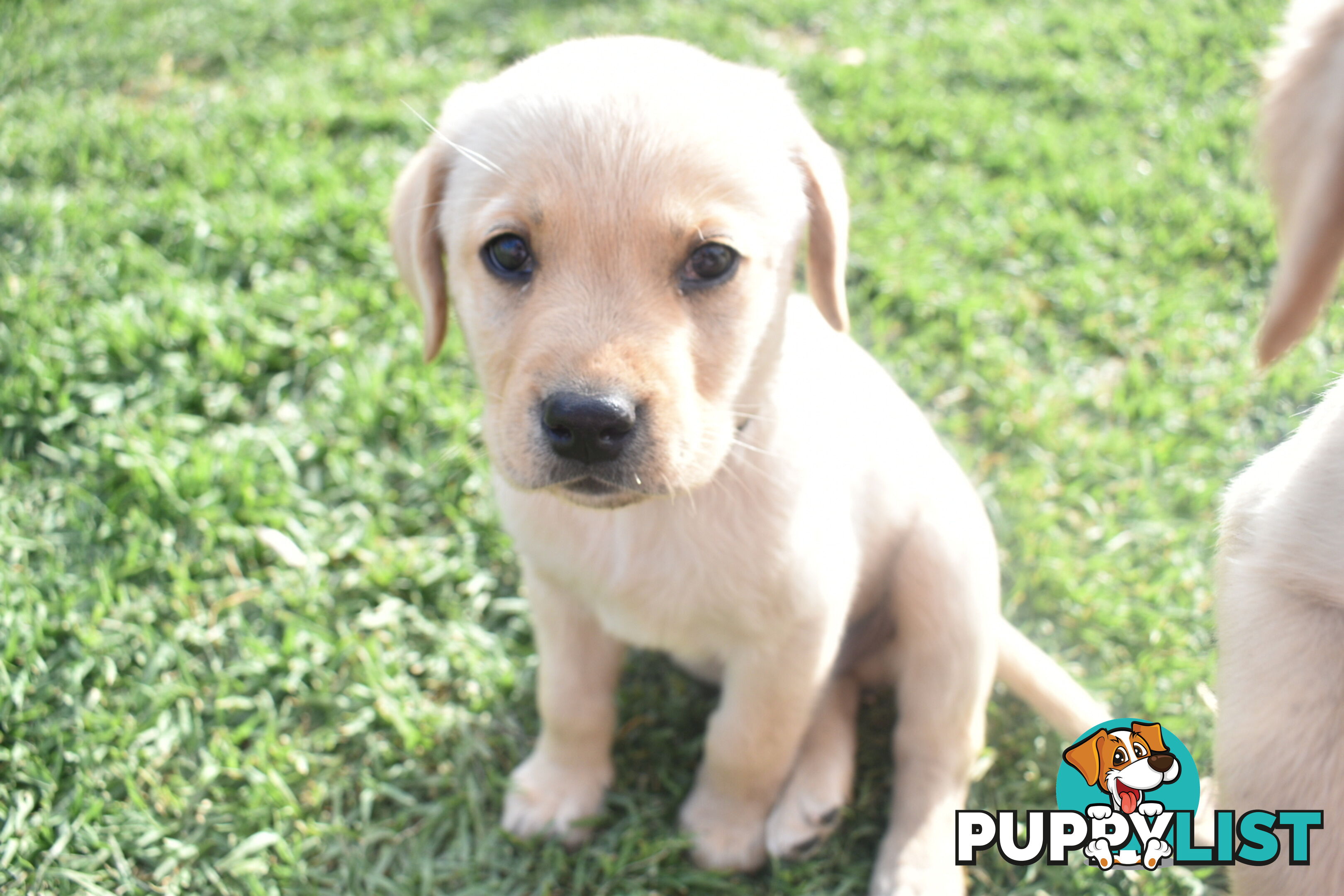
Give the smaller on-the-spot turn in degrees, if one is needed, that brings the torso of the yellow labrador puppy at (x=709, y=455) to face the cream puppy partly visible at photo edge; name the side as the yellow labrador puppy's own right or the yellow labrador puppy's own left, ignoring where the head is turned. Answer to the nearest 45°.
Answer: approximately 90° to the yellow labrador puppy's own left

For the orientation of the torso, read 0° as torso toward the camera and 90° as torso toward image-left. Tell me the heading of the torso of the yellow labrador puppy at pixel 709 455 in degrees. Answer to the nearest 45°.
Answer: approximately 45°
